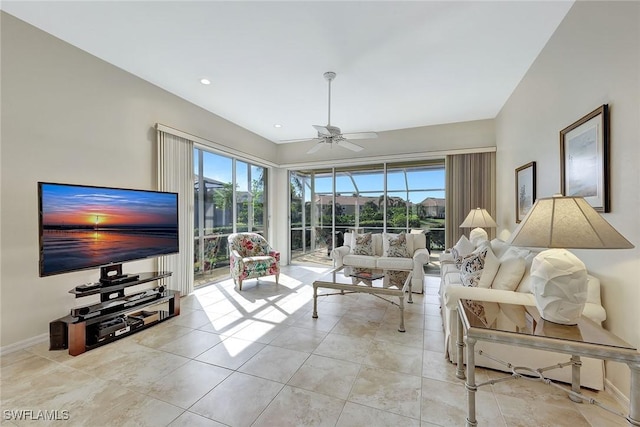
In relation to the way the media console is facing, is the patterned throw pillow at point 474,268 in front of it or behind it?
in front

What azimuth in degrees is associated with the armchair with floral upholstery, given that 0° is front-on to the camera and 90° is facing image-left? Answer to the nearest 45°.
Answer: approximately 315°

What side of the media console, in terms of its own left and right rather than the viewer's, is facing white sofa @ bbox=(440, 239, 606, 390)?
front

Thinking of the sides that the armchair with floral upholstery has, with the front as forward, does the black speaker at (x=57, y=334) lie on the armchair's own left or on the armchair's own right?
on the armchair's own right

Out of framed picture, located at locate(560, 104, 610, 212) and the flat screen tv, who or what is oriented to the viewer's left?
the framed picture

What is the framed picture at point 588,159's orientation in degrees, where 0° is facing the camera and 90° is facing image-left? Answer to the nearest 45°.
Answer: approximately 90°

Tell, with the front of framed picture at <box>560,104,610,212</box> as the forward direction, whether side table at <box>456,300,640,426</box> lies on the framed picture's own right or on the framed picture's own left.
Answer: on the framed picture's own left

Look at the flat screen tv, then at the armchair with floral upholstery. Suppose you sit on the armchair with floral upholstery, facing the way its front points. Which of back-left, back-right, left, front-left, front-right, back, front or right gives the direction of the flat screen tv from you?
right

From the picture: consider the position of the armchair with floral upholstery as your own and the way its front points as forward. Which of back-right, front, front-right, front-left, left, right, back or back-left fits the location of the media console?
right

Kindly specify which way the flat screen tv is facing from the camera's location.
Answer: facing the viewer and to the right of the viewer

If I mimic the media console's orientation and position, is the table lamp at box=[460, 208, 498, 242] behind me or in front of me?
in front
